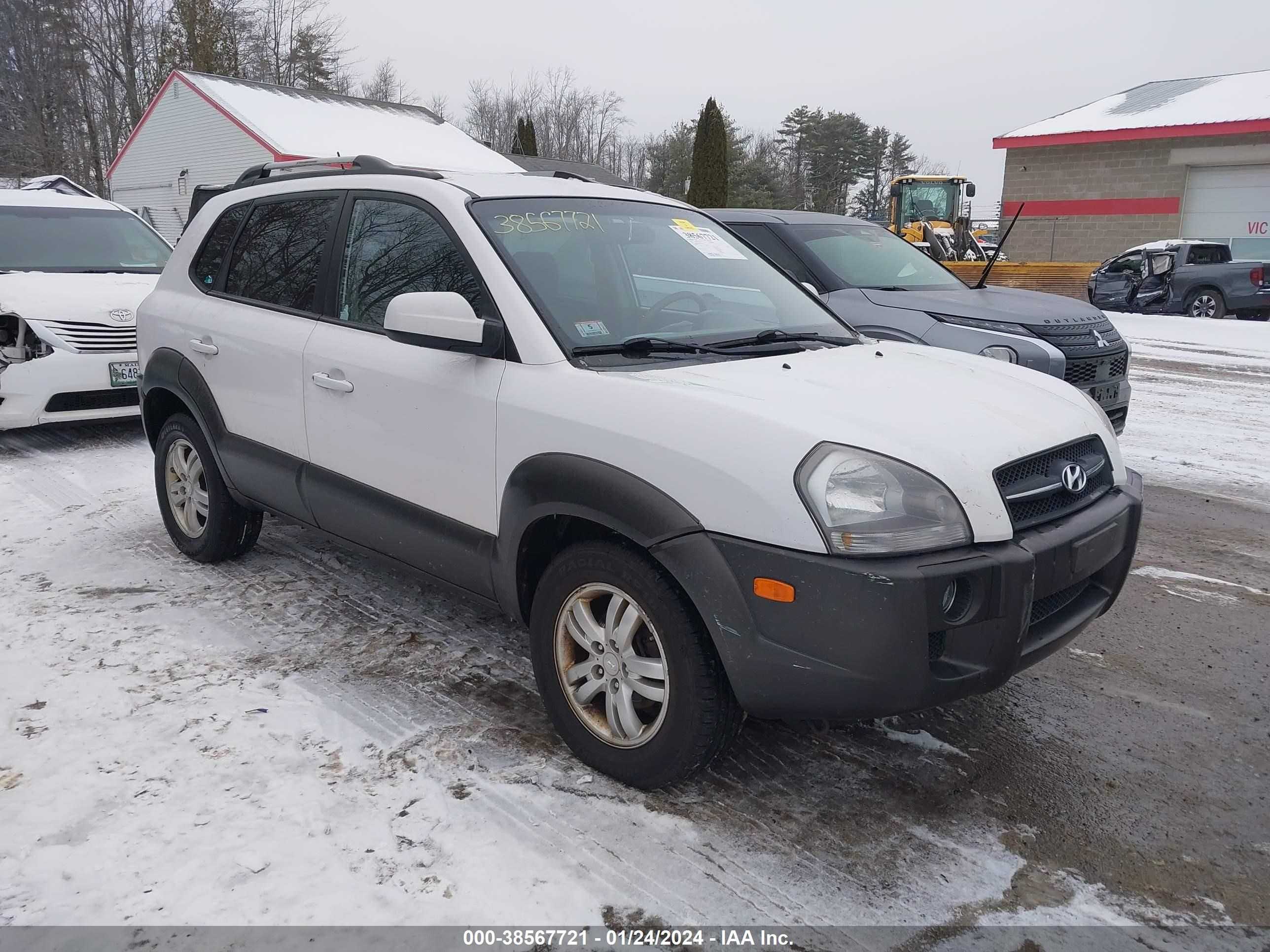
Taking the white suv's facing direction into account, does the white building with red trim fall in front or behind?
behind

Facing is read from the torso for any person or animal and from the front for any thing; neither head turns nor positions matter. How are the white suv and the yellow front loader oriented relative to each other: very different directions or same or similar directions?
same or similar directions

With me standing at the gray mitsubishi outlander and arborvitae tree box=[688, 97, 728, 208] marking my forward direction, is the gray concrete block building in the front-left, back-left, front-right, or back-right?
front-right

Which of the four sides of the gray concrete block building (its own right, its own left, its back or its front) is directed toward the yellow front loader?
right

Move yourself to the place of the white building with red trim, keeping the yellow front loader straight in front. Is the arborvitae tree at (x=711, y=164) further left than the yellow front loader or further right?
left

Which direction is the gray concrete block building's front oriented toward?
toward the camera

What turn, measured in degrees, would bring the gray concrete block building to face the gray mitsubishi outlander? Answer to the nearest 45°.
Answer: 0° — it already faces it

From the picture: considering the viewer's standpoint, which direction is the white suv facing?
facing the viewer and to the right of the viewer

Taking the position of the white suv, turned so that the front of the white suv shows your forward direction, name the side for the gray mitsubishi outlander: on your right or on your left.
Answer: on your left

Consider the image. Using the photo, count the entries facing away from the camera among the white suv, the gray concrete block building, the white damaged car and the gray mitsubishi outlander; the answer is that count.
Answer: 0

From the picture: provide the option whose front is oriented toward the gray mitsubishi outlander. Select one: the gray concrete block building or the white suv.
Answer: the gray concrete block building

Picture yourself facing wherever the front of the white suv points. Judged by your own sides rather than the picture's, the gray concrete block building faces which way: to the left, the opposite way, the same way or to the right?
to the right

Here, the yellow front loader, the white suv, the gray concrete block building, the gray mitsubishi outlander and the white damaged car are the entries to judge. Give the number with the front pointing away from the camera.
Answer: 0

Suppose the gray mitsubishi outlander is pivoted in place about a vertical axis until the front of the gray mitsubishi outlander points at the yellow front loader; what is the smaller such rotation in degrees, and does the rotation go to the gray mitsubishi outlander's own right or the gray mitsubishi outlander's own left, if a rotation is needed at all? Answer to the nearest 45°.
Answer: approximately 135° to the gray mitsubishi outlander's own left

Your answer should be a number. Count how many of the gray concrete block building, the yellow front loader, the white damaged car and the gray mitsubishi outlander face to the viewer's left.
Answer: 0
